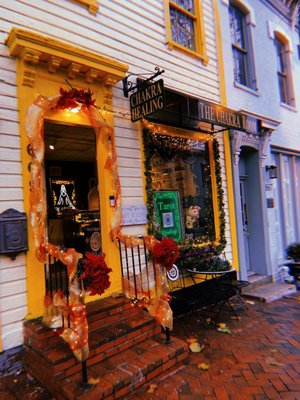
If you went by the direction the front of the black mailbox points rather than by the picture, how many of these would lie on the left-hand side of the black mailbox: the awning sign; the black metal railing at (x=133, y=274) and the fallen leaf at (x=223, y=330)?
3

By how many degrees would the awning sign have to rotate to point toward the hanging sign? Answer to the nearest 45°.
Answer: approximately 90° to its right

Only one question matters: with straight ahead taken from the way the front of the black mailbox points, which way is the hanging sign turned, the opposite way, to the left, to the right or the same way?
to the right

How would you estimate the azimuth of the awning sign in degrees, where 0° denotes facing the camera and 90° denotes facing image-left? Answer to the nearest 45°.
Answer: approximately 315°

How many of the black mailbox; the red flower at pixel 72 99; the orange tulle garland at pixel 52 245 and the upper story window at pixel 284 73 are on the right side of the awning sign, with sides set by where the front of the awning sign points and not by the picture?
3

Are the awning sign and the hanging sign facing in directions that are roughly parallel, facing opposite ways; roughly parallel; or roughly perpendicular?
roughly perpendicular

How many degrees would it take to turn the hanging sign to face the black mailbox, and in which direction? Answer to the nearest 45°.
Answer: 0° — it already faces it

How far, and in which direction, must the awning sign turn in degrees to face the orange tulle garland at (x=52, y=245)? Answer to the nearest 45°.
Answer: approximately 90° to its right

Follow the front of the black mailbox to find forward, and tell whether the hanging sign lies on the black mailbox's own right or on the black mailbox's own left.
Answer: on the black mailbox's own left

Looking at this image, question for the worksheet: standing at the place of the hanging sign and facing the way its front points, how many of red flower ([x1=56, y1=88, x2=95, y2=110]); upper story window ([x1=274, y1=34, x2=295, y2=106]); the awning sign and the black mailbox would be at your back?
2
